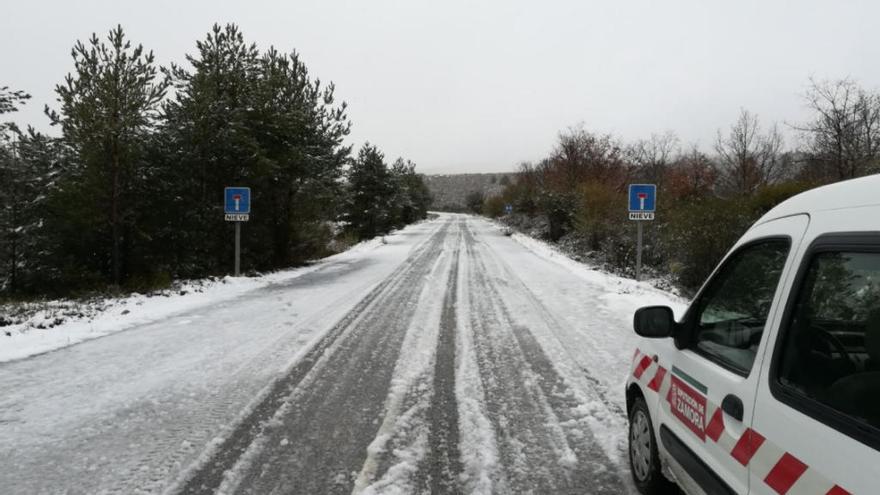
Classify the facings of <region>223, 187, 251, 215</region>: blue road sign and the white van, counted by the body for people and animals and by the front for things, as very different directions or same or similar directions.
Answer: very different directions

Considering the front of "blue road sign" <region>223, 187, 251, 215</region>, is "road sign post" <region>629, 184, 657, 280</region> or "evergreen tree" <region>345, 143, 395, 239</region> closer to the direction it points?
the road sign post

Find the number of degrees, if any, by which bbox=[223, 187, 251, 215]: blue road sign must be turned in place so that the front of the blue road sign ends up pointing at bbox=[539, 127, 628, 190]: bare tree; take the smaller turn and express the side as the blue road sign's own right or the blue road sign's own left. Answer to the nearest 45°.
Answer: approximately 135° to the blue road sign's own left

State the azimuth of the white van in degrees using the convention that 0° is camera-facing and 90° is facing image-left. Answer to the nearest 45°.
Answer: approximately 135°

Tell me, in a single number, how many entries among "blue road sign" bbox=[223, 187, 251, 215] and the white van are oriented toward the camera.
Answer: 1

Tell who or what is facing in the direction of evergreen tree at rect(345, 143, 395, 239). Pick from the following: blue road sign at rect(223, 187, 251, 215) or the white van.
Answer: the white van

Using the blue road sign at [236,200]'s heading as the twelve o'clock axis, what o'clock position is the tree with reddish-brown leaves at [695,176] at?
The tree with reddish-brown leaves is roughly at 8 o'clock from the blue road sign.

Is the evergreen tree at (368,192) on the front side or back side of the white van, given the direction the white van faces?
on the front side

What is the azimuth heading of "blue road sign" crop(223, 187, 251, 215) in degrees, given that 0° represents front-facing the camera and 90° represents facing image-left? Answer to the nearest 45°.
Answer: approximately 0°

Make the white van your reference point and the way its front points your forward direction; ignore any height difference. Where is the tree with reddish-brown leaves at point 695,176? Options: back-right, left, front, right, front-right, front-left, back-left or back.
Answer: front-right
